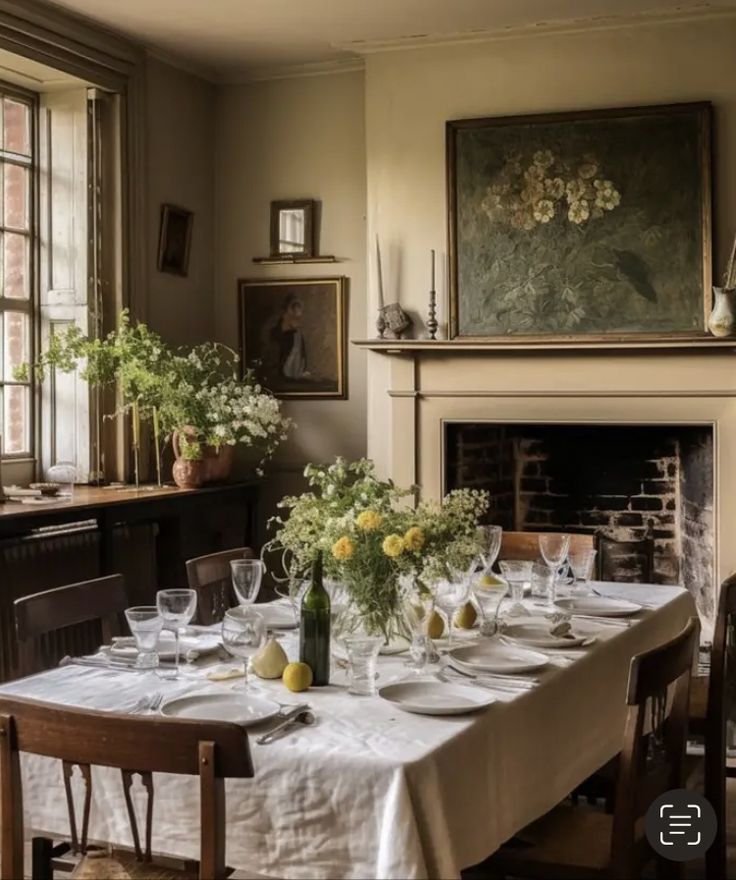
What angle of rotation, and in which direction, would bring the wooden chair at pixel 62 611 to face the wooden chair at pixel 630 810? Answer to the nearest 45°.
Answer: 0° — it already faces it

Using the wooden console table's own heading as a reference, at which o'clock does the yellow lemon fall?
The yellow lemon is roughly at 1 o'clock from the wooden console table.

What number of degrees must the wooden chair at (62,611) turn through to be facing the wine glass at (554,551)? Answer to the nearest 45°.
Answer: approximately 45° to its left

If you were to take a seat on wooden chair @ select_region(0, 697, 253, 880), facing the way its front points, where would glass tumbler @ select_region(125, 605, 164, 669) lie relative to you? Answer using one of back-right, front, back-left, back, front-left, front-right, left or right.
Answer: front-left

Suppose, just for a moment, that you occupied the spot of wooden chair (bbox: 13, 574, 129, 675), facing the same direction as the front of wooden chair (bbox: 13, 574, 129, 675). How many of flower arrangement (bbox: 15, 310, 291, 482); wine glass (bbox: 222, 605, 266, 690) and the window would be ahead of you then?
1

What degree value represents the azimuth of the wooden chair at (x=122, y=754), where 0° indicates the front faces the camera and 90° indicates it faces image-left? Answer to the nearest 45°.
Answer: approximately 225°

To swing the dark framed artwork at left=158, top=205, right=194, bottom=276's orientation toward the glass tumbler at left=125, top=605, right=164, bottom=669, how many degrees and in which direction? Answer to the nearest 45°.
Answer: approximately 45° to its right

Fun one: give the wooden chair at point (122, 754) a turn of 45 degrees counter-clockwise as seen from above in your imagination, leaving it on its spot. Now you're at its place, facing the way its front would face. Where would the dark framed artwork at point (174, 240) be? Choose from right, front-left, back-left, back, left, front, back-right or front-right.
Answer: front

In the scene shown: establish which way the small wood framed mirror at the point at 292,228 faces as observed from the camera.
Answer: facing the viewer

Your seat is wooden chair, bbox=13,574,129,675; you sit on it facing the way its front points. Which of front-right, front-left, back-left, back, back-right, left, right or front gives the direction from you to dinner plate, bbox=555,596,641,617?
front-left

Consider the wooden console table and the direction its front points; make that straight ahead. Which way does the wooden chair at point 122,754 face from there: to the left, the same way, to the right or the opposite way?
to the left

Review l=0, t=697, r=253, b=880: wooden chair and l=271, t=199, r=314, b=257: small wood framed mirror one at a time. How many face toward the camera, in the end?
1

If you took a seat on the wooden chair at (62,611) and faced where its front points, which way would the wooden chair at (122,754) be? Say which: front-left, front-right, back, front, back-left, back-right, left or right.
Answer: front-right

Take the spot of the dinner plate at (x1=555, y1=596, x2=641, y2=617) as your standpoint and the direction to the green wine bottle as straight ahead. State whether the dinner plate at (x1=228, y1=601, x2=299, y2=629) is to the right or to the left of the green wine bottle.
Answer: right

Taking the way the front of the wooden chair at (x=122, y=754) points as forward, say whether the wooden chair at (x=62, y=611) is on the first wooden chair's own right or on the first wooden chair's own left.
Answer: on the first wooden chair's own left

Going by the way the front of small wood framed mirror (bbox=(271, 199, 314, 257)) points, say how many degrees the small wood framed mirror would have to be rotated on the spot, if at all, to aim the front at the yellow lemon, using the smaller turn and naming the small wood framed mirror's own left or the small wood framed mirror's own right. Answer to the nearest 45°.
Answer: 0° — it already faces it
